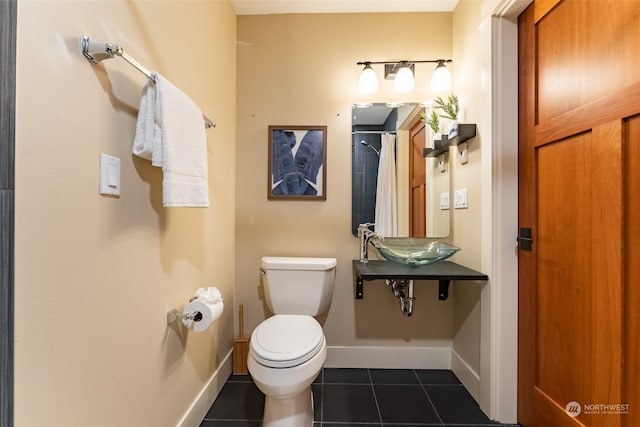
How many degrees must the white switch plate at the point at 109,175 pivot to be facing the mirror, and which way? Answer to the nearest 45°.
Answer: approximately 45° to its left

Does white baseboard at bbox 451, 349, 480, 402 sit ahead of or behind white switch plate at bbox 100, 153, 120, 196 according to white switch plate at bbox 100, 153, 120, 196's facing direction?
ahead

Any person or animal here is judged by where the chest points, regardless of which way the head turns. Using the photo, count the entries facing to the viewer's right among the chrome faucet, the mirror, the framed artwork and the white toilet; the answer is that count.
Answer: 1

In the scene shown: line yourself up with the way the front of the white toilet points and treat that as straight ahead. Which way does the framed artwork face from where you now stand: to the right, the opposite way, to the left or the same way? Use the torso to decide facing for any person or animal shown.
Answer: the same way

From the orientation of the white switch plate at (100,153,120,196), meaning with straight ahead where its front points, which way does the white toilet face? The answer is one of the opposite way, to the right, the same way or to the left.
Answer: to the right

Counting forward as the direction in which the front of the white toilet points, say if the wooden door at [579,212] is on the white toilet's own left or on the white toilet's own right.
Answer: on the white toilet's own left

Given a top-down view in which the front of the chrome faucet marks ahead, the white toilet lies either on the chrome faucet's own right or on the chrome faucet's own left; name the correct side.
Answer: on the chrome faucet's own right

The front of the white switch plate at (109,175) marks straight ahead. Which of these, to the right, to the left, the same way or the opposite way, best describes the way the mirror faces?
to the right

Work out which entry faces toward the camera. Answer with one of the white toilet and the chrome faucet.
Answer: the white toilet

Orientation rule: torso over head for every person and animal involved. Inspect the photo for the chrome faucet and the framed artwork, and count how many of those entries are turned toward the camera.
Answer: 1

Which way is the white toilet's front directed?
toward the camera

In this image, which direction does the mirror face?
toward the camera

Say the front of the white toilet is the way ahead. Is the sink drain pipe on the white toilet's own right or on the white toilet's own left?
on the white toilet's own left

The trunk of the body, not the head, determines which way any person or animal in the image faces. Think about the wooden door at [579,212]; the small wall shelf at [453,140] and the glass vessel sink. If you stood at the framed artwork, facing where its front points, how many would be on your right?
0

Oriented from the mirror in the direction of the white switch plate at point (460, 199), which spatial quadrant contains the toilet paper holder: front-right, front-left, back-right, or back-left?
back-right
